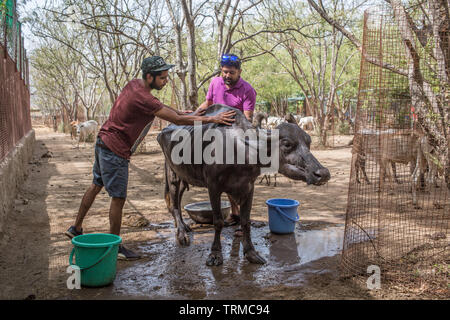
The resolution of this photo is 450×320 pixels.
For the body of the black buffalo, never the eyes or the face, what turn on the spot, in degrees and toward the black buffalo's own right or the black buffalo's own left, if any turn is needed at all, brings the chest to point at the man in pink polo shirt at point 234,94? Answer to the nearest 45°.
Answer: approximately 135° to the black buffalo's own left

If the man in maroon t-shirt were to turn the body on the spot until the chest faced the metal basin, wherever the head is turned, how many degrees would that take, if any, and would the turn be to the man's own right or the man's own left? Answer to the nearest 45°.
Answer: approximately 45° to the man's own left

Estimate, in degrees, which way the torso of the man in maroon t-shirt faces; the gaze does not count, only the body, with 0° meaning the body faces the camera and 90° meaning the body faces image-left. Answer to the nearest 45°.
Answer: approximately 270°

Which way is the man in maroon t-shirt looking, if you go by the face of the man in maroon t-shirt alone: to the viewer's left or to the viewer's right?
to the viewer's right

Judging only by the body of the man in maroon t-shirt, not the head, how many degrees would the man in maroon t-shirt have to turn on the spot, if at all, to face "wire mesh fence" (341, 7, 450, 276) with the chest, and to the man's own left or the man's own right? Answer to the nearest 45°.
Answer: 0° — they already face it

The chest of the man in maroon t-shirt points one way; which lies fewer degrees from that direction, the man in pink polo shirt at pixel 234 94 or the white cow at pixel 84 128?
the man in pink polo shirt

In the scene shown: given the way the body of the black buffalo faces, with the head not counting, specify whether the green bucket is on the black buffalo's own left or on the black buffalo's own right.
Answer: on the black buffalo's own right

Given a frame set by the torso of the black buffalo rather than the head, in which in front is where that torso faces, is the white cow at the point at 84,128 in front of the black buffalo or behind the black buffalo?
behind

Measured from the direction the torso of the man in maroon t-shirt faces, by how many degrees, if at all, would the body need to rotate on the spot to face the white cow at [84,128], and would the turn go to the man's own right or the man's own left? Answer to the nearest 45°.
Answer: approximately 90° to the man's own left

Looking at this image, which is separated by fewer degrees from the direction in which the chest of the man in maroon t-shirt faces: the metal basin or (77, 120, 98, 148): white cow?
the metal basin
